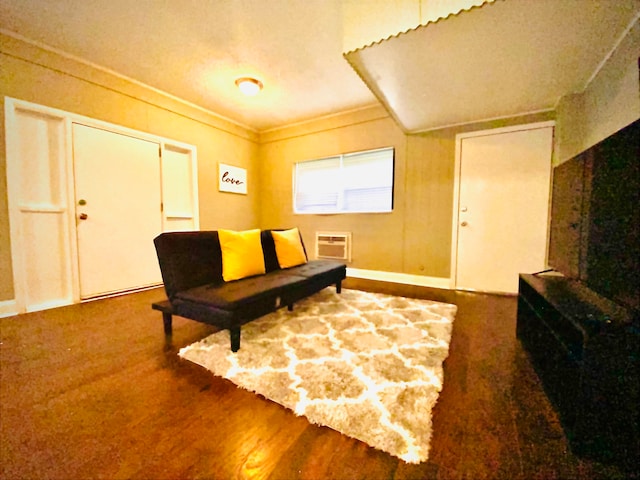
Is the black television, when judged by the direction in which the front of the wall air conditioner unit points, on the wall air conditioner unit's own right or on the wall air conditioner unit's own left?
on the wall air conditioner unit's own left

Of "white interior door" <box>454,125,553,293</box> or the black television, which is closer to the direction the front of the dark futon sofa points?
the black television

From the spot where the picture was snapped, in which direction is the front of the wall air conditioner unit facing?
facing the viewer and to the left of the viewer

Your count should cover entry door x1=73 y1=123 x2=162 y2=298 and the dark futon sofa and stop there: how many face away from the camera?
0

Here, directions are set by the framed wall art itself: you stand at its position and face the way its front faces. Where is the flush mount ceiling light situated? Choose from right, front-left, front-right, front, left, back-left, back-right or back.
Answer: front-right

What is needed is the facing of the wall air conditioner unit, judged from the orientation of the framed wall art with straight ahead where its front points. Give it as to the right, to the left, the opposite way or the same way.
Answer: to the right

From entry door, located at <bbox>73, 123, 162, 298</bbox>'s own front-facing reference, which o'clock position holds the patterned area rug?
The patterned area rug is roughly at 1 o'clock from the entry door.

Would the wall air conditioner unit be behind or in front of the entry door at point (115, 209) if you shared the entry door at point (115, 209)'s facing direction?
in front

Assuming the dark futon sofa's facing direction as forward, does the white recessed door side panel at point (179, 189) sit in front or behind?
behind

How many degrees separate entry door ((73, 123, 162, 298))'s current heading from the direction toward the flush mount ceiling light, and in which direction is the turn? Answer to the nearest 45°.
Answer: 0° — it already faces it

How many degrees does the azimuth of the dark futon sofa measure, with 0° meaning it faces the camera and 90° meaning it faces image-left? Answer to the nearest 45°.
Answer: approximately 315°
